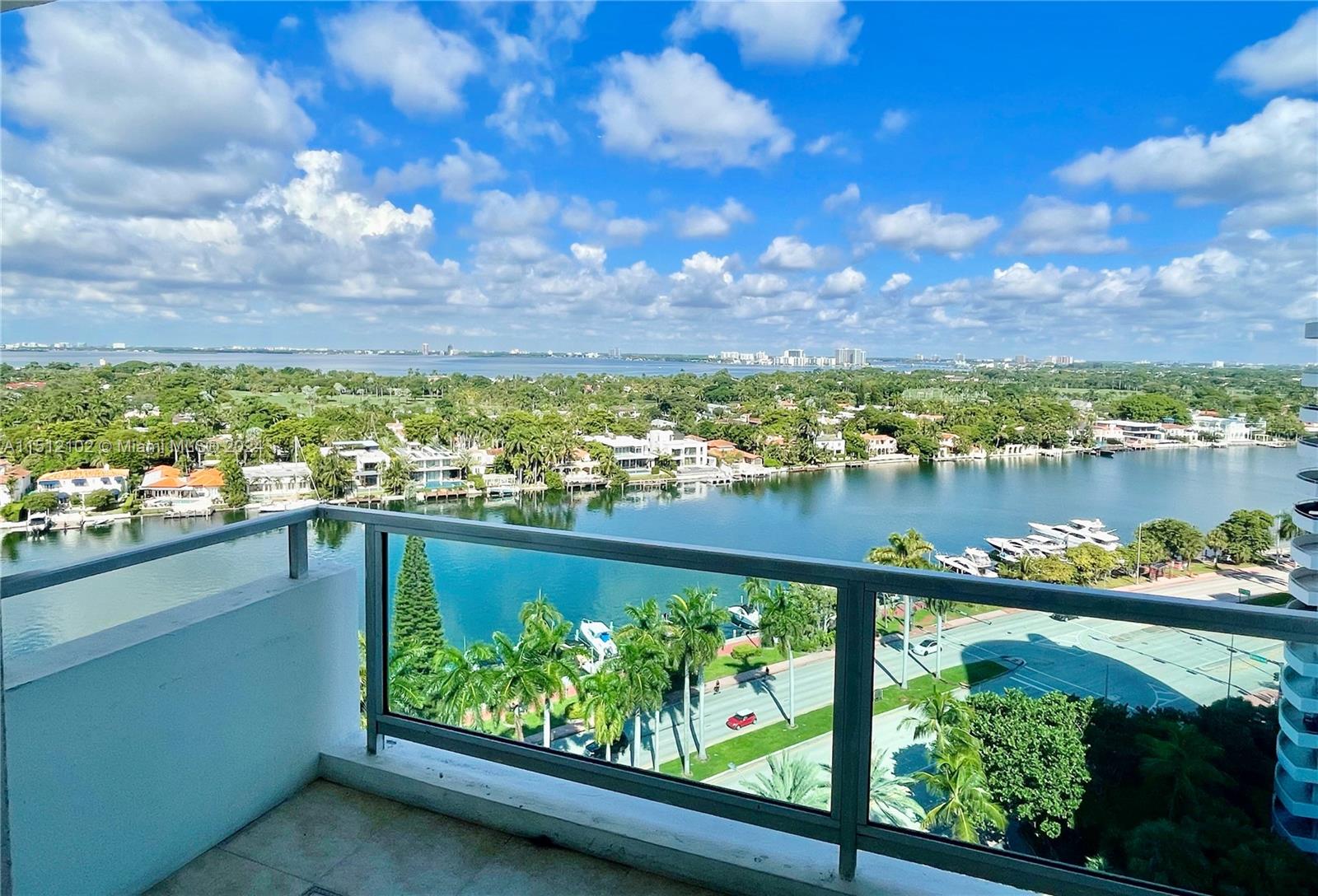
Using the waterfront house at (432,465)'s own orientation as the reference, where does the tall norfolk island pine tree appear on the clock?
The tall norfolk island pine tree is roughly at 12 o'clock from the waterfront house.

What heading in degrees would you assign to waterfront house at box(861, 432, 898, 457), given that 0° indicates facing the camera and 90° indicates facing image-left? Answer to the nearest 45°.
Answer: approximately 0°

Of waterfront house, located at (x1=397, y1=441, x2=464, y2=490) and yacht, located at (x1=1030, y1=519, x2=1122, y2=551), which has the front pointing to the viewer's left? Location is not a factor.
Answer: the yacht

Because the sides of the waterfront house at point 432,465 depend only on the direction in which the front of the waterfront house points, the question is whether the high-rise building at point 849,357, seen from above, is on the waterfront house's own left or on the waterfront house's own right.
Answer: on the waterfront house's own left

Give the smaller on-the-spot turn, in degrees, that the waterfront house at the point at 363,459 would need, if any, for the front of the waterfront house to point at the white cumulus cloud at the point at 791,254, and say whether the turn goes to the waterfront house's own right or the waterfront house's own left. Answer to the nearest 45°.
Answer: approximately 135° to the waterfront house's own left

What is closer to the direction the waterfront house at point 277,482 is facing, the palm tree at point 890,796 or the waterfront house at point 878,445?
the palm tree

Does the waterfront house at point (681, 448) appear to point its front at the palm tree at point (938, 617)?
yes
